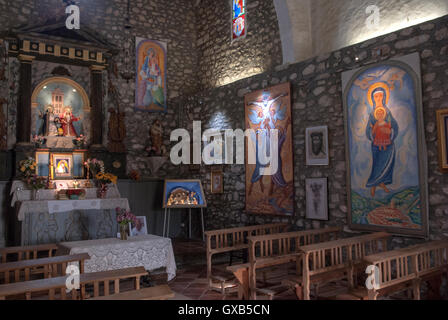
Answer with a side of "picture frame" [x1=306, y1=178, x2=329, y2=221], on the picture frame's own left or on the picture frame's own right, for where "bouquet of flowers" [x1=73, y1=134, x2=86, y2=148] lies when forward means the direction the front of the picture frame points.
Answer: on the picture frame's own right

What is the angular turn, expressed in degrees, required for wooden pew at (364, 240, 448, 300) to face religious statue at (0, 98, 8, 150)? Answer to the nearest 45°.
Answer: approximately 45° to its left

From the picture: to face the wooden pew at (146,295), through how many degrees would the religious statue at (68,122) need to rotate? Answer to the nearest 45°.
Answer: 0° — it already faces it

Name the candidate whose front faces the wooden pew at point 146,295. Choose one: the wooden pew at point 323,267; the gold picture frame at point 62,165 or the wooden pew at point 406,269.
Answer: the gold picture frame

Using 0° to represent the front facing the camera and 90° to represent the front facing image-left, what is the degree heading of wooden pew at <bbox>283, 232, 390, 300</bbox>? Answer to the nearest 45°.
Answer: approximately 135°

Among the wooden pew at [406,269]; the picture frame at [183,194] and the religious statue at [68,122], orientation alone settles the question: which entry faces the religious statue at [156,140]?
the wooden pew

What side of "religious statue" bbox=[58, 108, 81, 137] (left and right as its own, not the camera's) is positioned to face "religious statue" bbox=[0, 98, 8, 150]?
right

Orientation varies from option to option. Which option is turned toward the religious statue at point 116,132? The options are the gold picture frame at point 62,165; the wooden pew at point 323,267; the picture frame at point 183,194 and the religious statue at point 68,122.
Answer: the wooden pew

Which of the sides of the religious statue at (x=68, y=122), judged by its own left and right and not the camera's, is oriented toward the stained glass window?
left

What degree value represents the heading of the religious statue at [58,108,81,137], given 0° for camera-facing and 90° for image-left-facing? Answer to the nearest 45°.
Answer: approximately 0°

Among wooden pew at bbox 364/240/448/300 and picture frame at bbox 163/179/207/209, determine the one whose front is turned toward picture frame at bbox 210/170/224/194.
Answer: the wooden pew

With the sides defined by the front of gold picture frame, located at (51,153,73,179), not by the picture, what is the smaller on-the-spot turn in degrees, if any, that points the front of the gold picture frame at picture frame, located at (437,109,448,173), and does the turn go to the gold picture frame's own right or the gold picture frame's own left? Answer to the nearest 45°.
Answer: approximately 45° to the gold picture frame's own left
